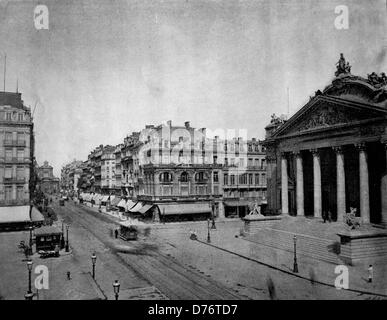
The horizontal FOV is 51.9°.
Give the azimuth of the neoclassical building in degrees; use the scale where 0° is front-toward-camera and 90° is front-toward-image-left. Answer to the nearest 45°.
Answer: approximately 45°

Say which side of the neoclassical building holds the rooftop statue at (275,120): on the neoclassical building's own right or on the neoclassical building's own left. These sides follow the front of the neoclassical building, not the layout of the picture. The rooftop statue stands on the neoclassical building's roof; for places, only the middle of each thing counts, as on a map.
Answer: on the neoclassical building's own right
